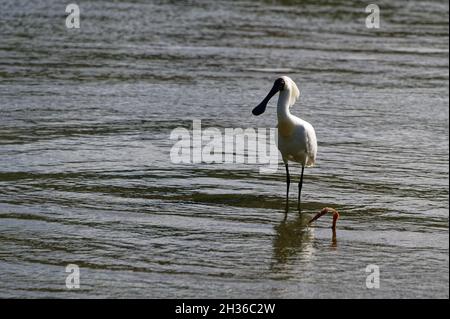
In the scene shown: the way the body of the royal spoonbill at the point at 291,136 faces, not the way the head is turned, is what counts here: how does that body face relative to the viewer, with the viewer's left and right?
facing the viewer and to the left of the viewer
